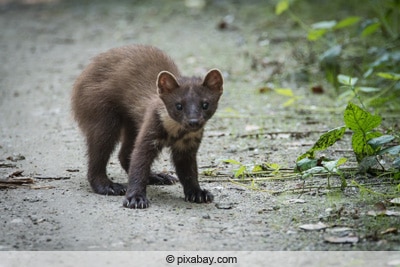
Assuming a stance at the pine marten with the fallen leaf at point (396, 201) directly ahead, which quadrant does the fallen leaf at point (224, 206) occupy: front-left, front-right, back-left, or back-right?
front-right

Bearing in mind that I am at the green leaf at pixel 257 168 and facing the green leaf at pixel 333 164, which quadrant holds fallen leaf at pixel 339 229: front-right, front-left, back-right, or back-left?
front-right

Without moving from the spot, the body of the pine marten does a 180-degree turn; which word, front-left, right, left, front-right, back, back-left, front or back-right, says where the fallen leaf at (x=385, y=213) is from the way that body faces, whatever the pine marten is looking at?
back

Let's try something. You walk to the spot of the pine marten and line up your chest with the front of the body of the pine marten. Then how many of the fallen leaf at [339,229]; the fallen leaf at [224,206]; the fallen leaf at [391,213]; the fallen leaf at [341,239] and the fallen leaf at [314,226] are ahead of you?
5

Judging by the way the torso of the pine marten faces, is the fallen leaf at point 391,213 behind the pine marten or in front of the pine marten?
in front

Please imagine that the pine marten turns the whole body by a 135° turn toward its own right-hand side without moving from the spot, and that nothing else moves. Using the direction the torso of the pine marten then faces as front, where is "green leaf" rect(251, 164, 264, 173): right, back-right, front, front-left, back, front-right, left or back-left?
back

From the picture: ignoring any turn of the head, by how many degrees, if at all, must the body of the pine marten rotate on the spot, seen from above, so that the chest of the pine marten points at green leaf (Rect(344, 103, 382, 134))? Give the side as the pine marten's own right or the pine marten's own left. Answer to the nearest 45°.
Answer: approximately 45° to the pine marten's own left

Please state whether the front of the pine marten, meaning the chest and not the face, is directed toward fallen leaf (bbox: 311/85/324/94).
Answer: no

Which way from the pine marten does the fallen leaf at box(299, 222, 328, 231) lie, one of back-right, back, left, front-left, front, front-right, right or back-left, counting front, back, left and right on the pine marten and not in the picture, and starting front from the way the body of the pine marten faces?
front

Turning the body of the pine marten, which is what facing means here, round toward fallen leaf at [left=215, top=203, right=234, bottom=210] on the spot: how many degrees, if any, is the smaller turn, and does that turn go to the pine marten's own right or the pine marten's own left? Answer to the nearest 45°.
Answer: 0° — it already faces it

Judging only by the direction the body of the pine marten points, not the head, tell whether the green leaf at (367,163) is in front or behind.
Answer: in front

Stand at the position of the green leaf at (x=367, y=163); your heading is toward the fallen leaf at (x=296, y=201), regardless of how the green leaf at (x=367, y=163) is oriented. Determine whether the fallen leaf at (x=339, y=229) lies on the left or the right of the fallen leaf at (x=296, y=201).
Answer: left

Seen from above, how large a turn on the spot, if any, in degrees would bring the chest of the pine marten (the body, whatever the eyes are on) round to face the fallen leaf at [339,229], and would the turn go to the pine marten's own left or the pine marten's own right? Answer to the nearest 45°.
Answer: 0° — it already faces it

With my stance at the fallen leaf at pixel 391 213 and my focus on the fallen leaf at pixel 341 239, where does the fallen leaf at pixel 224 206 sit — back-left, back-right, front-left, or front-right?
front-right

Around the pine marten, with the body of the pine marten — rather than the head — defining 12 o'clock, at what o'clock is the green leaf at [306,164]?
The green leaf is roughly at 11 o'clock from the pine marten.

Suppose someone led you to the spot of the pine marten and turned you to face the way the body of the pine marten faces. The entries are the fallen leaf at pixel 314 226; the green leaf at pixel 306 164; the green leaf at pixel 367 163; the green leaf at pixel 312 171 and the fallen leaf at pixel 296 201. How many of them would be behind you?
0

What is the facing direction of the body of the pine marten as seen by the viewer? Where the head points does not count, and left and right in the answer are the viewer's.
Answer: facing the viewer and to the right of the viewer
